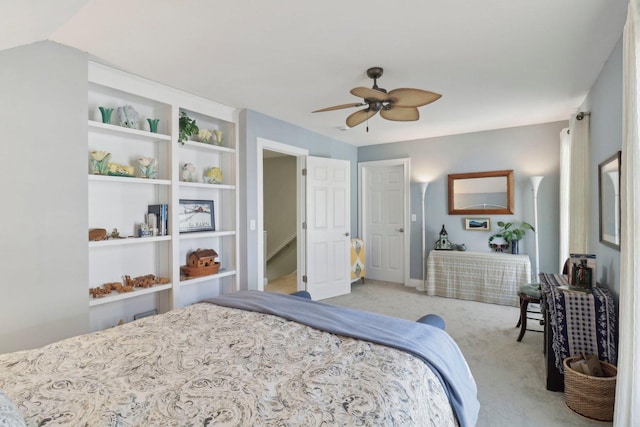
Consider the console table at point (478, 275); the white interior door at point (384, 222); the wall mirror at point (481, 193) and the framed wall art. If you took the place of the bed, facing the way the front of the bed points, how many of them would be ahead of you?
4

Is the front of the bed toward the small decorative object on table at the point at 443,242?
yes

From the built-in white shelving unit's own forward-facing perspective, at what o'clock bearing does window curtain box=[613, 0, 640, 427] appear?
The window curtain is roughly at 12 o'clock from the built-in white shelving unit.

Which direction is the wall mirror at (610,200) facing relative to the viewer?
to the viewer's left

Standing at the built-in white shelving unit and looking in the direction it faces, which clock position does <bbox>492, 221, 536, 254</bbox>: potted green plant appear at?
The potted green plant is roughly at 11 o'clock from the built-in white shelving unit.

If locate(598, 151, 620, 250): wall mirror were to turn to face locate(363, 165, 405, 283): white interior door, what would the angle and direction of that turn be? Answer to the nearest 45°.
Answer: approximately 45° to its right

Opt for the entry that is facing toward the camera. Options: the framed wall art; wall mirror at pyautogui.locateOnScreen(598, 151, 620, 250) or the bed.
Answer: the framed wall art

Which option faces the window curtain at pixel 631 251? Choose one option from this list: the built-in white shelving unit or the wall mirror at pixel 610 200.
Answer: the built-in white shelving unit

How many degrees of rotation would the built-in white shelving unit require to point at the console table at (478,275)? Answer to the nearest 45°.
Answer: approximately 45° to its left

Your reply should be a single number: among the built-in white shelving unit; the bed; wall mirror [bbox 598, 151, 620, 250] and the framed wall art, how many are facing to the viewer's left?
1

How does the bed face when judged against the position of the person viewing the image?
facing away from the viewer and to the right of the viewer

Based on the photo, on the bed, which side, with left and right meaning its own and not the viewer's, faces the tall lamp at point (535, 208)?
front

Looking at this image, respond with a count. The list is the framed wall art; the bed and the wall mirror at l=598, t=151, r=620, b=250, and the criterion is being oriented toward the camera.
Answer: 1

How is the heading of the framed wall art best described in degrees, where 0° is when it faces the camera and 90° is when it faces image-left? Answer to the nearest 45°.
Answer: approximately 0°

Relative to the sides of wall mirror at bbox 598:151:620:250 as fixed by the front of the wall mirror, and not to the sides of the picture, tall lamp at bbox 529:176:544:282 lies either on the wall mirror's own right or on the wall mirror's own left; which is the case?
on the wall mirror's own right

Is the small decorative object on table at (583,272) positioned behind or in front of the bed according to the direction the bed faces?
in front

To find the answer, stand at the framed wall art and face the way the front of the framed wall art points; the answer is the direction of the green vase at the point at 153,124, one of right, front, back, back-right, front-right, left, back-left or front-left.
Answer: front-right
